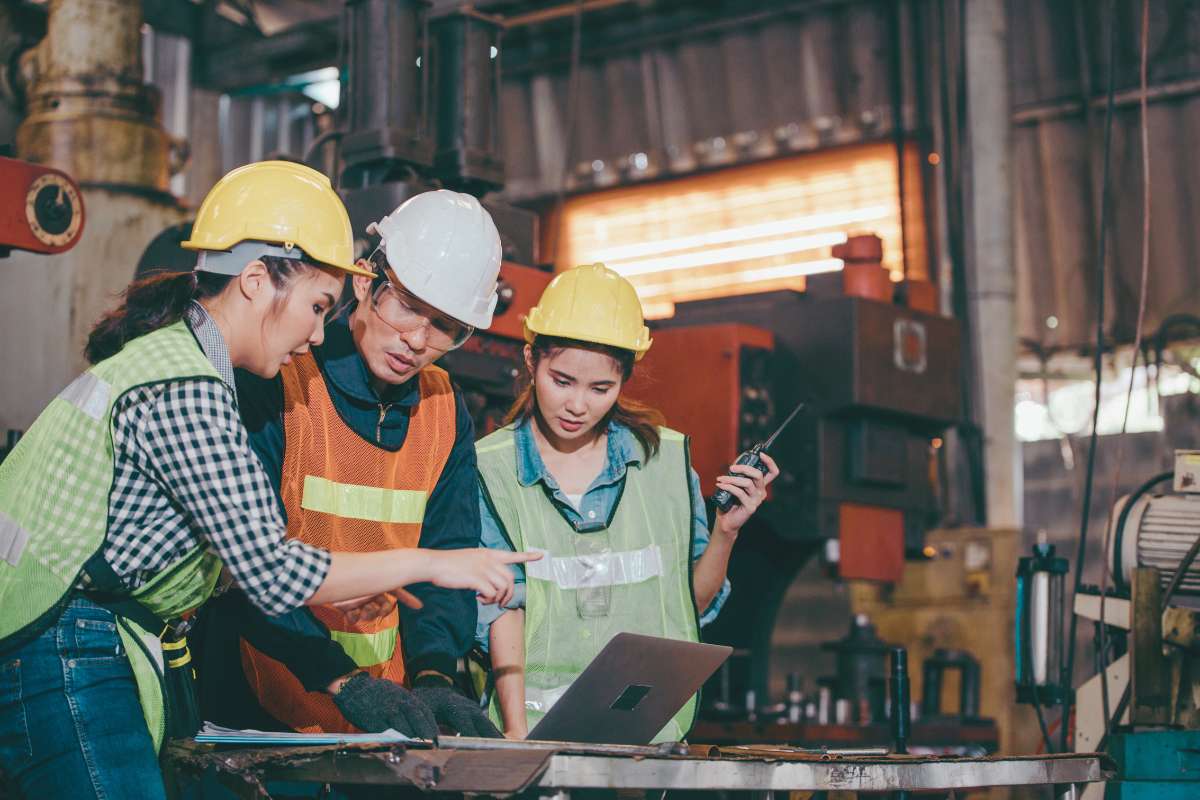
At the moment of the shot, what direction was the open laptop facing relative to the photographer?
facing away from the viewer and to the left of the viewer

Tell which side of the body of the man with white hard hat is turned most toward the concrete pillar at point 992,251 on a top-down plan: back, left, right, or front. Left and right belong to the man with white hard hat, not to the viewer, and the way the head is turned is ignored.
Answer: left

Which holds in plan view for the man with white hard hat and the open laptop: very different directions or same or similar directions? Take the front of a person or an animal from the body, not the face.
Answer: very different directions

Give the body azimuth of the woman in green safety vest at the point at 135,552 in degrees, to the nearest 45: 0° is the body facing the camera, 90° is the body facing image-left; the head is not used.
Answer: approximately 270°

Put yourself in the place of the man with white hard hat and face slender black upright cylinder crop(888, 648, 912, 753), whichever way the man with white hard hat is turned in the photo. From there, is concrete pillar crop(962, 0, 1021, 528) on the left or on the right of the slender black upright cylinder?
left

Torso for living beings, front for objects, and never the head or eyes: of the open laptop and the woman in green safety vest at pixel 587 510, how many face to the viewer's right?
0

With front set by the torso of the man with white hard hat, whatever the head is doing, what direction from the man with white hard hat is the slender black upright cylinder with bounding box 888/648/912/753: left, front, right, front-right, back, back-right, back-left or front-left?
front-left

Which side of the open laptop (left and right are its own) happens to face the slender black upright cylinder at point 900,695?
right

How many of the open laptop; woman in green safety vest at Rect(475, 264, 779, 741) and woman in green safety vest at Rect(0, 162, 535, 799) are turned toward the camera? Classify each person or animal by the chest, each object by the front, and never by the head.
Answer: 1

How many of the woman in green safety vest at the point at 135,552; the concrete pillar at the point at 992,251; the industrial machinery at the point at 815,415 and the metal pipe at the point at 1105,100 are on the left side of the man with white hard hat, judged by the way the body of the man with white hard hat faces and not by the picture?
3

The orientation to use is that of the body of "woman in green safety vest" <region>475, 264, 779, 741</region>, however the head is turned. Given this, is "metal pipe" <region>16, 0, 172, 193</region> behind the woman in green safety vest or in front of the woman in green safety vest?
behind
